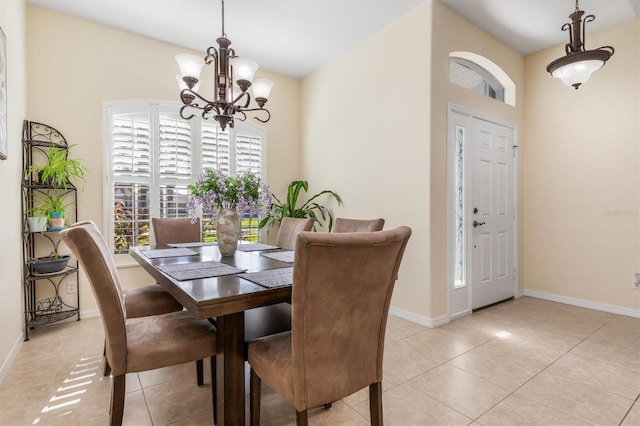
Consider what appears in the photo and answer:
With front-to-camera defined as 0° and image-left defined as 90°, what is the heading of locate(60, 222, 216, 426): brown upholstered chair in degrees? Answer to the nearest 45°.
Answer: approximately 270°

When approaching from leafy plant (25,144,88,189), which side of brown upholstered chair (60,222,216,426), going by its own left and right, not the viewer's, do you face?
left

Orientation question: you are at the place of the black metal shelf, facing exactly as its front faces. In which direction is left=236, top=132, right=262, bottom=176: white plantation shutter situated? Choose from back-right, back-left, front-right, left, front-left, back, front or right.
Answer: front-left

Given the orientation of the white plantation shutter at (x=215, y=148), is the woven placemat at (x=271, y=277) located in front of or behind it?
in front

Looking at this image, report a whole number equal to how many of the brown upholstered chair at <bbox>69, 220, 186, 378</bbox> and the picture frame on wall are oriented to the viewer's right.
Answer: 2

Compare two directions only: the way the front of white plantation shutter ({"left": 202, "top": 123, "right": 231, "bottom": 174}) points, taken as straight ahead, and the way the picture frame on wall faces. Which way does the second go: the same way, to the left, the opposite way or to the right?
to the left

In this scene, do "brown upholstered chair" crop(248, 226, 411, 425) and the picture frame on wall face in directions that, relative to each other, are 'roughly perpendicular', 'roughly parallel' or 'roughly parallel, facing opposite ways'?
roughly perpendicular

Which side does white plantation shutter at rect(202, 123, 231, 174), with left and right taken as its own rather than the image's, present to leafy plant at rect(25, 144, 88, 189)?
right

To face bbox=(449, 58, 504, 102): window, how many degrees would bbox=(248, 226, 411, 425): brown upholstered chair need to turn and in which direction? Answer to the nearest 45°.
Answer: approximately 90° to its right

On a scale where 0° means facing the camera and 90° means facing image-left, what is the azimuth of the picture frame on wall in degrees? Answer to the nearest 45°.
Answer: approximately 270°

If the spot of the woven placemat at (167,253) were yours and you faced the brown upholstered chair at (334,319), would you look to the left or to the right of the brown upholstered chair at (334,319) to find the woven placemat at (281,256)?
left

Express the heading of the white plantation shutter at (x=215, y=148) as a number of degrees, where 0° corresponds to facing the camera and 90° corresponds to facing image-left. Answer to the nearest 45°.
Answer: approximately 315°

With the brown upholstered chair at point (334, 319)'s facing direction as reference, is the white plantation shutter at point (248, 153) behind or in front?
in front

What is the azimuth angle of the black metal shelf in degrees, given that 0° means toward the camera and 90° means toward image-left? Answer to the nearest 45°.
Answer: approximately 315°

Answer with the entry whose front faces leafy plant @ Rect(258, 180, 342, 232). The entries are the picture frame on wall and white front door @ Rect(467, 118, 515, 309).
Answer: the picture frame on wall

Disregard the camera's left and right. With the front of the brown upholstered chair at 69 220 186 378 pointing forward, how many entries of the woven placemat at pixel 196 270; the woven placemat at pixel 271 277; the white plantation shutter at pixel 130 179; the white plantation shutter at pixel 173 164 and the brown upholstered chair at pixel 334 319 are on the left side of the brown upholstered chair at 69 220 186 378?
2

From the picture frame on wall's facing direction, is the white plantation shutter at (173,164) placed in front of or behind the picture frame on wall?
in front

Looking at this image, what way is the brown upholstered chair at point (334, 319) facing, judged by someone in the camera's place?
facing away from the viewer and to the left of the viewer
